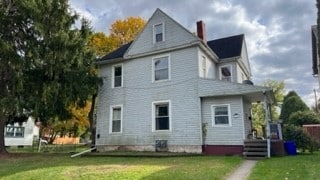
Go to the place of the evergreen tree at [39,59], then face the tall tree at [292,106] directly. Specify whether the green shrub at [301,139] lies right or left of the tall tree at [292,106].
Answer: right

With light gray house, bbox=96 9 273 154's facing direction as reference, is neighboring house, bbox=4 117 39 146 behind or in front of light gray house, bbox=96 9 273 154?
behind
